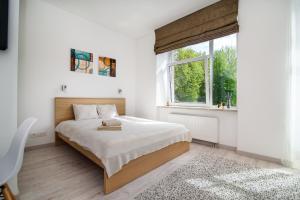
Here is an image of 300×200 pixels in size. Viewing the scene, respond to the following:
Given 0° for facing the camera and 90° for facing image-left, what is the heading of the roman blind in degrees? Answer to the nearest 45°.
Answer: approximately 45°

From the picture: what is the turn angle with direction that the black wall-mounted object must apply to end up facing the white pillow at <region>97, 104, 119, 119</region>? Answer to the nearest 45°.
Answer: approximately 45° to its left

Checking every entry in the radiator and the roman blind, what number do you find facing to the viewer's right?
0

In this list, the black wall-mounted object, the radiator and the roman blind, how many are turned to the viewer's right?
1

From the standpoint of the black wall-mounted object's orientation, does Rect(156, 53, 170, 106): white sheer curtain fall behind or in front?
in front

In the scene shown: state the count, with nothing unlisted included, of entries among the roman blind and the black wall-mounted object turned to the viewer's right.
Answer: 1

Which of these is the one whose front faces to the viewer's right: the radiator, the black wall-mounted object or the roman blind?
the black wall-mounted object

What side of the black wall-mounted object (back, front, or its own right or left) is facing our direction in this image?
right
